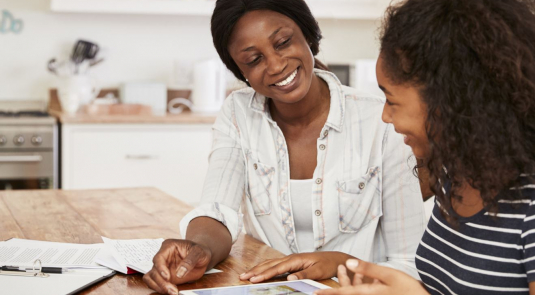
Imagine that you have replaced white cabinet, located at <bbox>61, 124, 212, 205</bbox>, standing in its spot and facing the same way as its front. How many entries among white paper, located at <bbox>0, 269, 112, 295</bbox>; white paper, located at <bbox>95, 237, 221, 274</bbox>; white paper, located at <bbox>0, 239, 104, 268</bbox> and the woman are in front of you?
4

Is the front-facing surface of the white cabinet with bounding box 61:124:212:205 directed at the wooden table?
yes

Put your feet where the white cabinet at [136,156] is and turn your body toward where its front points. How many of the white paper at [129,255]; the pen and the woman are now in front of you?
3

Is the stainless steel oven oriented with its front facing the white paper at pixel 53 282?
yes

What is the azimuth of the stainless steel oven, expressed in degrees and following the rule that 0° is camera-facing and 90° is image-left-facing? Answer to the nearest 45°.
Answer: approximately 0°

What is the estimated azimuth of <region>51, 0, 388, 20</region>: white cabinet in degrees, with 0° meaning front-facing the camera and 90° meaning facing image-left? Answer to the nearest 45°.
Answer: approximately 0°

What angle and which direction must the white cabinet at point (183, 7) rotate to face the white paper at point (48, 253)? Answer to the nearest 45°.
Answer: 0° — it already faces it

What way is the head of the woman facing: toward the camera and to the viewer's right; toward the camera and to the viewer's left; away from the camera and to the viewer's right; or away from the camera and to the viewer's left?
toward the camera and to the viewer's right

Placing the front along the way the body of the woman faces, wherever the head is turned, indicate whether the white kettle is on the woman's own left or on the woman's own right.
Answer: on the woman's own right

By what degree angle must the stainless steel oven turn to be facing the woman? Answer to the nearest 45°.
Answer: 0° — it already faces them

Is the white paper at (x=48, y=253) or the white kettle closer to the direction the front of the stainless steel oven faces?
the white paper

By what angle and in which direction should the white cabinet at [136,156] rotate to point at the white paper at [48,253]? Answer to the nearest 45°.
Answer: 0° — it already faces it
